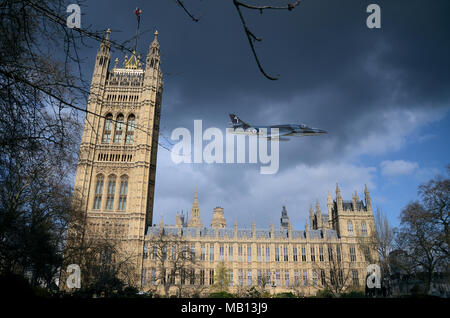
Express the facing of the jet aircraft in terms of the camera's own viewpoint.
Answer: facing to the right of the viewer

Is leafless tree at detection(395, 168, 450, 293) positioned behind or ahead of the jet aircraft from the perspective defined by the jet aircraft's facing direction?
ahead
